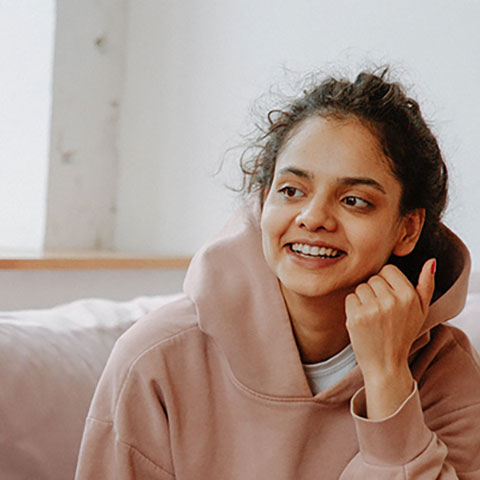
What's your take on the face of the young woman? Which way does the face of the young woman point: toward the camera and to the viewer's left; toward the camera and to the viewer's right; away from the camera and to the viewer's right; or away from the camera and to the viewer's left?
toward the camera and to the viewer's left

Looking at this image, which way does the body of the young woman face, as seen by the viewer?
toward the camera
